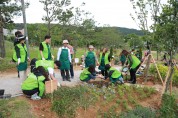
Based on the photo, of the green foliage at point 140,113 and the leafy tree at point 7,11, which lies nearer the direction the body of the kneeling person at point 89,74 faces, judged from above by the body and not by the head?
the green foliage

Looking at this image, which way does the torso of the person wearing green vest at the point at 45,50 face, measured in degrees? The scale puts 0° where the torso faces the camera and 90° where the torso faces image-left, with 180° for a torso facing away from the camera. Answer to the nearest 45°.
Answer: approximately 315°

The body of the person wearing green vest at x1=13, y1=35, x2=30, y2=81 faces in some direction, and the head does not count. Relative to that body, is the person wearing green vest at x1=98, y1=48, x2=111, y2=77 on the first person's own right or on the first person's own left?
on the first person's own left

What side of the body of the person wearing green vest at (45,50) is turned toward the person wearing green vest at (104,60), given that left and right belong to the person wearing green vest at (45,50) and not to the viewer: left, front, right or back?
left

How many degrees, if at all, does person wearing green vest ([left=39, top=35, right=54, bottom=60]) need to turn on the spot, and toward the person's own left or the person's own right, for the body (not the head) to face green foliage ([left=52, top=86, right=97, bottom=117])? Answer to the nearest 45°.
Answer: approximately 45° to the person's own right

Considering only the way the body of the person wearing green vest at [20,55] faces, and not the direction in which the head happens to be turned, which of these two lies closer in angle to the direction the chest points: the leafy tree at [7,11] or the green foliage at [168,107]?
the green foliage

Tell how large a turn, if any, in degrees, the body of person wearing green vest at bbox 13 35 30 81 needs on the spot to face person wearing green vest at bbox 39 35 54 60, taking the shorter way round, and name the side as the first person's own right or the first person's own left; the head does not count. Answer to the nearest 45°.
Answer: approximately 90° to the first person's own left

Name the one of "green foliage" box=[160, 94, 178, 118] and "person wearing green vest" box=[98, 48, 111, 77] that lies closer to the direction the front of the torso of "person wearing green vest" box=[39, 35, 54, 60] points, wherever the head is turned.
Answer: the green foliage
